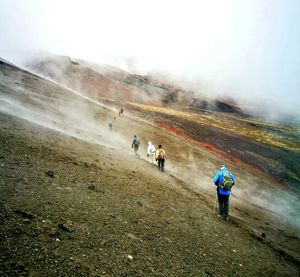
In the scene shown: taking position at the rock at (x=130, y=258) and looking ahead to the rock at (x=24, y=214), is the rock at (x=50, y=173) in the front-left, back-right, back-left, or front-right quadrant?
front-right

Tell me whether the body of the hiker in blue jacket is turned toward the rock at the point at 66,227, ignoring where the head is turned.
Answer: no

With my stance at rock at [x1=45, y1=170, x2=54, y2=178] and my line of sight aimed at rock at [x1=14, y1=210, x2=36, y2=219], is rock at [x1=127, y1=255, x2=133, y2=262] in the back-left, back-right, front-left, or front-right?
front-left

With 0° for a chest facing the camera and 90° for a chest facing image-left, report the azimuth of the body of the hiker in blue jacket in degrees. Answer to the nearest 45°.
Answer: approximately 135°

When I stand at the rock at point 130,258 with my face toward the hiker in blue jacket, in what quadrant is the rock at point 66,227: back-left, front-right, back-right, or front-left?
back-left

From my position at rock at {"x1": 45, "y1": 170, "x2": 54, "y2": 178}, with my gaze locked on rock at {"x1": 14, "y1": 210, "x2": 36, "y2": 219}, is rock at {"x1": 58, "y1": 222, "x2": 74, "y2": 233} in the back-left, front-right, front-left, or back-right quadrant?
front-left

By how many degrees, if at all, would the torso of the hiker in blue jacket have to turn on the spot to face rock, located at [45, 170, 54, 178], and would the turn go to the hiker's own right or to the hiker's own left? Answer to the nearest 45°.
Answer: approximately 90° to the hiker's own left

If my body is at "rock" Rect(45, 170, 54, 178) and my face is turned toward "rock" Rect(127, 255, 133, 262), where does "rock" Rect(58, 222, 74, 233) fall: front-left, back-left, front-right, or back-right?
front-right

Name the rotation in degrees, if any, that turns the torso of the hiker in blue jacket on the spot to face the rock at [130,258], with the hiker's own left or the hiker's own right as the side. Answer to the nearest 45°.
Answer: approximately 135° to the hiker's own left

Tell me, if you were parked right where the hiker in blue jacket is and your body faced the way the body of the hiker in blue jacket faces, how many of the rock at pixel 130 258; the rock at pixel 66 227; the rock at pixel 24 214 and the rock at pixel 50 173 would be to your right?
0

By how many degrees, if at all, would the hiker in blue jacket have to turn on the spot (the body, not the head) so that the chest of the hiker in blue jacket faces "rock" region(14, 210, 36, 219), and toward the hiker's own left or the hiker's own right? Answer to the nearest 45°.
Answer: approximately 90° to the hiker's own left
